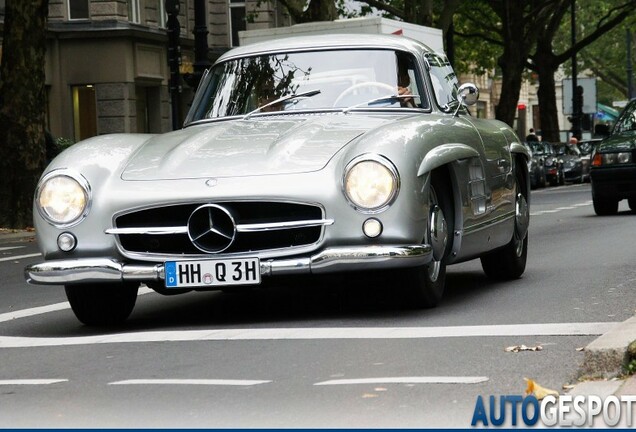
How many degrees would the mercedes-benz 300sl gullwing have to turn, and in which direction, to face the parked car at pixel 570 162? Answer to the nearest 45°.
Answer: approximately 135° to its right

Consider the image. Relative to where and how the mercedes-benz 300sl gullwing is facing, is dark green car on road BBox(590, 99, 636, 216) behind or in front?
behind

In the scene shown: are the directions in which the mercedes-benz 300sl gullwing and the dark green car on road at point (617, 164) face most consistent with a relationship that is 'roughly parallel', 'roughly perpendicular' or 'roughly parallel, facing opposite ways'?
roughly parallel

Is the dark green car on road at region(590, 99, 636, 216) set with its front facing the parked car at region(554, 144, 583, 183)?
no

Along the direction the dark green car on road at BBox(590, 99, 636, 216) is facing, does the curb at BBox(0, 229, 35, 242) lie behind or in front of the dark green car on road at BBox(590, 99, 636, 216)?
in front

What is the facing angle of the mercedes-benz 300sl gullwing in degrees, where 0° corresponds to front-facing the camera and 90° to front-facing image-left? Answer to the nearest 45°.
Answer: approximately 45°

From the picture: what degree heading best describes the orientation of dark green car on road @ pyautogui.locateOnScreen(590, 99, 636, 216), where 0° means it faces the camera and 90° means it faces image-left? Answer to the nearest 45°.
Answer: approximately 45°

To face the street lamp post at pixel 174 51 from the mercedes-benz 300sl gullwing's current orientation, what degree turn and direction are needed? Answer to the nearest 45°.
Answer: approximately 135° to its right

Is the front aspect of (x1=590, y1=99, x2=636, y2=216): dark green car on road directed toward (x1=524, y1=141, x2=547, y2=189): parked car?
no

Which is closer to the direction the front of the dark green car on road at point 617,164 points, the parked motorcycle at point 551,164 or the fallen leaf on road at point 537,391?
the fallen leaf on road

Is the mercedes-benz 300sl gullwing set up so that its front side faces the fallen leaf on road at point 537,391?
no

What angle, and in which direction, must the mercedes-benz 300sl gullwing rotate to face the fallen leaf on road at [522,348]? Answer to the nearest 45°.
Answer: approximately 90° to its left

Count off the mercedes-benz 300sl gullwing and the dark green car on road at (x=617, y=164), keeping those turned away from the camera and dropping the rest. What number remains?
0

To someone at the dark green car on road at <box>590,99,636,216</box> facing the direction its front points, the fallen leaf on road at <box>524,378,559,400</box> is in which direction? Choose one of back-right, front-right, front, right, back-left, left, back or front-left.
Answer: front-left
